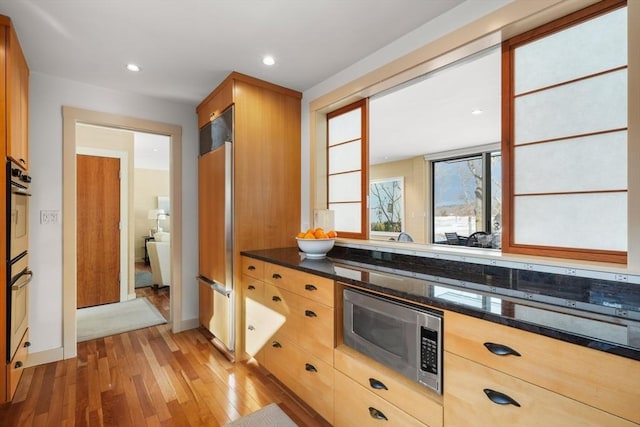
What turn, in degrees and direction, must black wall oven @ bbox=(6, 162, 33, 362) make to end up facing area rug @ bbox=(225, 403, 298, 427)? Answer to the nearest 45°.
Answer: approximately 90° to its right

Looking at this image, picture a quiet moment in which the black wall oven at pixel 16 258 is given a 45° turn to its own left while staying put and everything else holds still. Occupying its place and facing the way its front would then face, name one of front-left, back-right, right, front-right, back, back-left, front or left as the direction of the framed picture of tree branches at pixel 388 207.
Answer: front-right

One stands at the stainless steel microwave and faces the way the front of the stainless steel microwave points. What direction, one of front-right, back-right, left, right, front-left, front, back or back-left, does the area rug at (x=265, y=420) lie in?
front

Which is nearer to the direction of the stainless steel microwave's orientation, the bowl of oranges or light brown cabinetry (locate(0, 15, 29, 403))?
the light brown cabinetry

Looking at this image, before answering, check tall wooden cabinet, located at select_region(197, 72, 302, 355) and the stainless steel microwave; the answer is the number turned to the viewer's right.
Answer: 0

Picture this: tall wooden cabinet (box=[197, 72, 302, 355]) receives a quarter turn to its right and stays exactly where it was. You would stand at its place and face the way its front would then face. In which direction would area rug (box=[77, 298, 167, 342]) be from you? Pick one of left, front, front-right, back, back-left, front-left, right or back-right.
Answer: front

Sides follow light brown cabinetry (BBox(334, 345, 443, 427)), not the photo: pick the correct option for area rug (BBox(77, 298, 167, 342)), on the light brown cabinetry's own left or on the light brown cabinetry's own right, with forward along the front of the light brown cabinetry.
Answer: on the light brown cabinetry's own right

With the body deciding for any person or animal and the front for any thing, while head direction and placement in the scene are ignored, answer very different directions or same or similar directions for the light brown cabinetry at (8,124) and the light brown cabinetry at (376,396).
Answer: very different directions

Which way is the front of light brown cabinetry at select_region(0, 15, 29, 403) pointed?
to the viewer's right

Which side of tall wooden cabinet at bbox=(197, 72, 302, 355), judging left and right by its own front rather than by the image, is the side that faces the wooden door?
right

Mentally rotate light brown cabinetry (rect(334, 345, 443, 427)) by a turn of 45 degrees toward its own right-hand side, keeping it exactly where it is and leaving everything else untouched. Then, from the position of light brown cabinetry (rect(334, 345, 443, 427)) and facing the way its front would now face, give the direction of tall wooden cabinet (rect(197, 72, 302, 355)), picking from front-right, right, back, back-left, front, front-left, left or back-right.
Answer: front-right

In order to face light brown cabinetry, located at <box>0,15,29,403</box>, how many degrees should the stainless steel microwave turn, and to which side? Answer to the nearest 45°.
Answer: approximately 45° to its right

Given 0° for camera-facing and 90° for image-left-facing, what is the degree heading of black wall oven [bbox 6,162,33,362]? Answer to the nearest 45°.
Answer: approximately 270°

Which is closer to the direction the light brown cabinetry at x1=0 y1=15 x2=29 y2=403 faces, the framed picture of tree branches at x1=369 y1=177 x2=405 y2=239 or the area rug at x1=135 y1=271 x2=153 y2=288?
the framed picture of tree branches

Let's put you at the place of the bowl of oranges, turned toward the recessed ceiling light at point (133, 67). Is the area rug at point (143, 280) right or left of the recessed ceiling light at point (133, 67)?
right

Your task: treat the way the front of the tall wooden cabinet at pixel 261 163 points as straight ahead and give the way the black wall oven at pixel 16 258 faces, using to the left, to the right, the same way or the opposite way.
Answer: the opposite way

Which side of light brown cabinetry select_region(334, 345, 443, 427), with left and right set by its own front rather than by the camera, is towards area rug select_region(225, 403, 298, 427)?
front

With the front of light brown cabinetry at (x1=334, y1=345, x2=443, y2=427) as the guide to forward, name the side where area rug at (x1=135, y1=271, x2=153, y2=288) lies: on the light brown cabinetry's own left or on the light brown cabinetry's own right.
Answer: on the light brown cabinetry's own right
